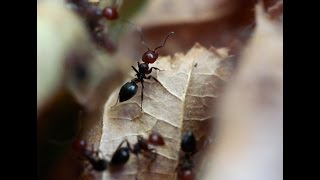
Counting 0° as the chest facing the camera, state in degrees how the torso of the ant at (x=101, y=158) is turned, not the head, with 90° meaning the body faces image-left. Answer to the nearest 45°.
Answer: approximately 90°

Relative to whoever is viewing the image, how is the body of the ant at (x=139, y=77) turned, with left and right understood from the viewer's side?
facing away from the viewer and to the right of the viewer
